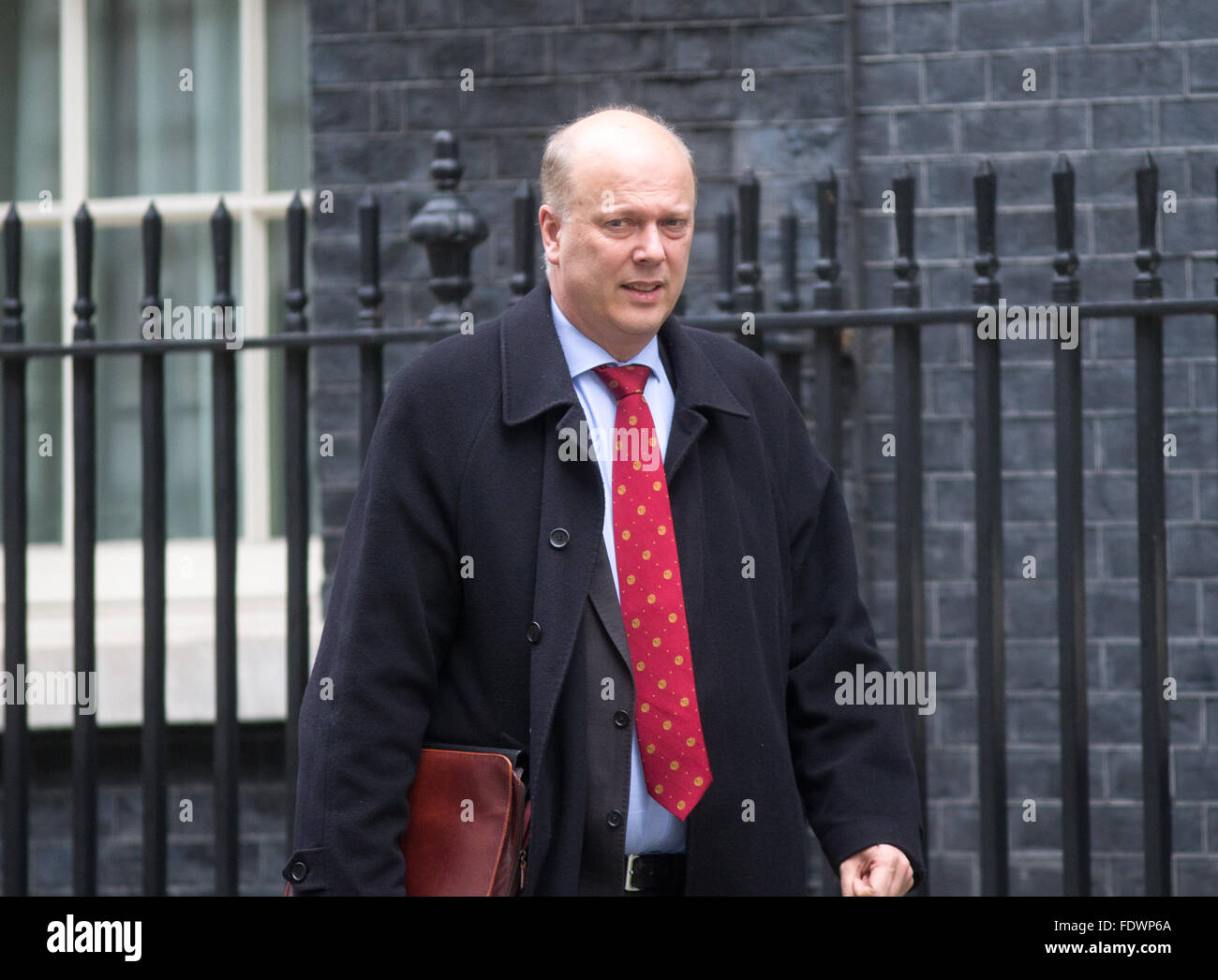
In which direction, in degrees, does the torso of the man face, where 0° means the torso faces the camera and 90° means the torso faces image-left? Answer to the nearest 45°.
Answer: approximately 315°

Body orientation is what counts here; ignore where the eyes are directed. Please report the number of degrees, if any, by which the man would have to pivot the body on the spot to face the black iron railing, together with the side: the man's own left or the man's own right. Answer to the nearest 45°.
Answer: approximately 135° to the man's own left
